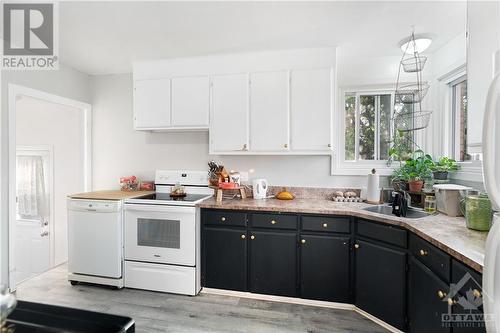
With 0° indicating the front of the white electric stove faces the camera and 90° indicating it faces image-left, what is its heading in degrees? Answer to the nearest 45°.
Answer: approximately 45°

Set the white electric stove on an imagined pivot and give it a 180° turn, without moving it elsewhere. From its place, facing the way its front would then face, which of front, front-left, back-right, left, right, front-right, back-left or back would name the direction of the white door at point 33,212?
left

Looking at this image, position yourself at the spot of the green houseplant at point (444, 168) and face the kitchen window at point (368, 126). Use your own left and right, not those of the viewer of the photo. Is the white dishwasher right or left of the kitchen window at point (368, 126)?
left

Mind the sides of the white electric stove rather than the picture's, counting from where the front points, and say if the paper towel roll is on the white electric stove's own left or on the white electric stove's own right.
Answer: on the white electric stove's own left

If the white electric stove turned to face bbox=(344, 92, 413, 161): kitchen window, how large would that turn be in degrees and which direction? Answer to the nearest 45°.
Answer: approximately 135° to its left

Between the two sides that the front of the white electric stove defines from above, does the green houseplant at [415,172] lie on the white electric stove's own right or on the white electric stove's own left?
on the white electric stove's own left

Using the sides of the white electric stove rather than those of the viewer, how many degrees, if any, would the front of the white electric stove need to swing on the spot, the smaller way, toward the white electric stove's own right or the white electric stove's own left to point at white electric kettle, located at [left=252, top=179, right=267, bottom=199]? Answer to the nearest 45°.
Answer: approximately 135° to the white electric stove's own left

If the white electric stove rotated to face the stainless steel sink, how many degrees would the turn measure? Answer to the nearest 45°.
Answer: approximately 135° to its left

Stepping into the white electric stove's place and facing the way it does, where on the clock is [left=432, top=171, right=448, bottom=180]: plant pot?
The plant pot is roughly at 8 o'clock from the white electric stove.
